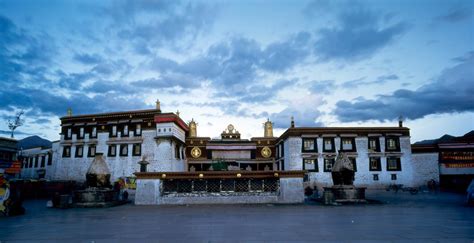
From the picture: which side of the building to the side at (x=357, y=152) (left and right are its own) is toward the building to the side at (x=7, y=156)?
right

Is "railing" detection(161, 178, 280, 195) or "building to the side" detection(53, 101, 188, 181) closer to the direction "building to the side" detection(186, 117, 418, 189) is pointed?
the railing

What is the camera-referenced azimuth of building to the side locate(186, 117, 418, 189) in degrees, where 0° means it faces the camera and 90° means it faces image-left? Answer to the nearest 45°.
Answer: approximately 0°

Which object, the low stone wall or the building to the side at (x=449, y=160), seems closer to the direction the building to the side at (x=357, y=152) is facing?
the low stone wall

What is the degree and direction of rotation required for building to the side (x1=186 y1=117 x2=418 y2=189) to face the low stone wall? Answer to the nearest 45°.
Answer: approximately 45° to its right

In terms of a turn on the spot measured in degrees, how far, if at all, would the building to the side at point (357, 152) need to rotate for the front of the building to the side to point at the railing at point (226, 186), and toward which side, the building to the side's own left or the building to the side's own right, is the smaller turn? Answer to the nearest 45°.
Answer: approximately 45° to the building to the side's own right

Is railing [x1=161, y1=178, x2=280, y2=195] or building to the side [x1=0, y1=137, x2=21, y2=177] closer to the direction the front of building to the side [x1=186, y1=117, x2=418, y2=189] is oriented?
the railing

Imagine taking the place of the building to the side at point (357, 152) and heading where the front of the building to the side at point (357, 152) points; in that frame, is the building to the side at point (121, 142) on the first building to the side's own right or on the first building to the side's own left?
on the first building to the side's own right

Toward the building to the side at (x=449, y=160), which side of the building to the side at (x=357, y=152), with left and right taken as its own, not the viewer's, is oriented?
left
